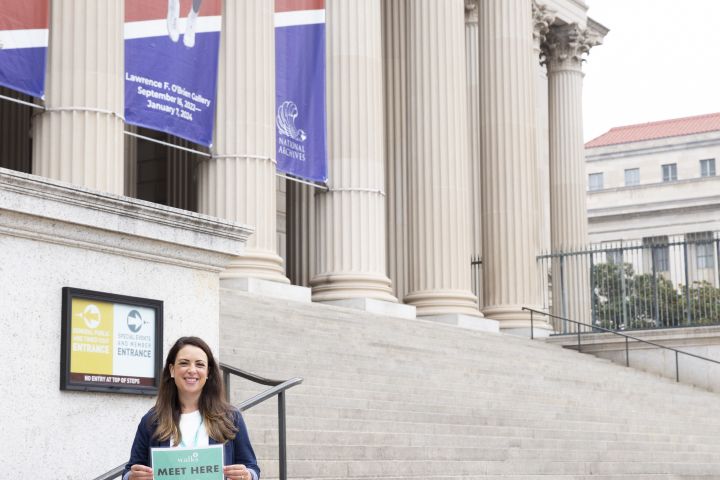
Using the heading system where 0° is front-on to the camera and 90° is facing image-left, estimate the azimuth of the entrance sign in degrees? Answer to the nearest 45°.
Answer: approximately 315°

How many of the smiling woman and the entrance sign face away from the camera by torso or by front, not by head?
0

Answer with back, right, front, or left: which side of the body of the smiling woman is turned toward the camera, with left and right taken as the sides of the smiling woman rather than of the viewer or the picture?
front

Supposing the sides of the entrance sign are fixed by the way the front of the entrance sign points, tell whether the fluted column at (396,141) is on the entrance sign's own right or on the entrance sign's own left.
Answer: on the entrance sign's own left

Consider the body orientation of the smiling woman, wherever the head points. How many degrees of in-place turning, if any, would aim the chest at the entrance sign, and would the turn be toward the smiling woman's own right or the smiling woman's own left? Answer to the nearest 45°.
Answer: approximately 180°

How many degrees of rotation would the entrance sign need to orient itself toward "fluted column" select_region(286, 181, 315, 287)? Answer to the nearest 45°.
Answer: approximately 135° to its left

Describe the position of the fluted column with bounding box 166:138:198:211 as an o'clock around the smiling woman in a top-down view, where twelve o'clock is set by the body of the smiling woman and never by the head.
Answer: The fluted column is roughly at 6 o'clock from the smiling woman.

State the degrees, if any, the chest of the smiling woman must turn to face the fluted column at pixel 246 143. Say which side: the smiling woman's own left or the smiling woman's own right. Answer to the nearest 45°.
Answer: approximately 180°

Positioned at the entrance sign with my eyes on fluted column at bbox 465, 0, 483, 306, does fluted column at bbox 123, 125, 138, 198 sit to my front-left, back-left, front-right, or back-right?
front-left

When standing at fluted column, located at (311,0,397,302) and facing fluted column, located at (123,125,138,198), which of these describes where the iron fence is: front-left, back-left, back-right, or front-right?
back-right

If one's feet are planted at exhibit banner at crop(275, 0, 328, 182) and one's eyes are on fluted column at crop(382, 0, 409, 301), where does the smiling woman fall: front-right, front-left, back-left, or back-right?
back-right

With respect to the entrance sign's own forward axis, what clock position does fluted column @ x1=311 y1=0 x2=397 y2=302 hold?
The fluted column is roughly at 8 o'clock from the entrance sign.

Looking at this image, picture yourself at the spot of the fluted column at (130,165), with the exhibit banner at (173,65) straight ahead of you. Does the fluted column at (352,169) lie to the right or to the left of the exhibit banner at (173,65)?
left
